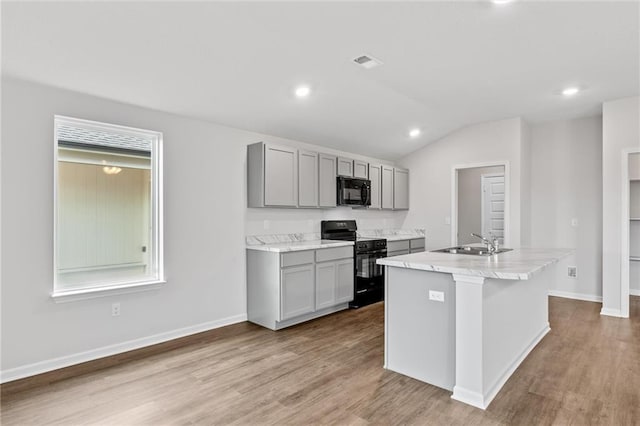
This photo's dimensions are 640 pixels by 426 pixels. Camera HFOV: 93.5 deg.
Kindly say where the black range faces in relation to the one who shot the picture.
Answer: facing the viewer and to the right of the viewer

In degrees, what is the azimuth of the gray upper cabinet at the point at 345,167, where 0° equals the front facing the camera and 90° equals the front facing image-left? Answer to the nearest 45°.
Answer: approximately 315°

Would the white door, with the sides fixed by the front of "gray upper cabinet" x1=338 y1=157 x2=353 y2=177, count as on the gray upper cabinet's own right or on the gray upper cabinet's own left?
on the gray upper cabinet's own left

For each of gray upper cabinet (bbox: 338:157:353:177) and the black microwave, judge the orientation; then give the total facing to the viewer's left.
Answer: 0

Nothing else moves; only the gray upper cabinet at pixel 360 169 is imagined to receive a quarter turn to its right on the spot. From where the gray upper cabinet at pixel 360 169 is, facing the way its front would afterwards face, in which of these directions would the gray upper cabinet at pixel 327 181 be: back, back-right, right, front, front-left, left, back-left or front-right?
front

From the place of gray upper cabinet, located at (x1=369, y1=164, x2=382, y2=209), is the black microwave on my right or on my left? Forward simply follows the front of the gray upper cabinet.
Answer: on my right
